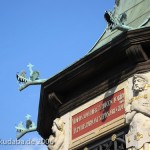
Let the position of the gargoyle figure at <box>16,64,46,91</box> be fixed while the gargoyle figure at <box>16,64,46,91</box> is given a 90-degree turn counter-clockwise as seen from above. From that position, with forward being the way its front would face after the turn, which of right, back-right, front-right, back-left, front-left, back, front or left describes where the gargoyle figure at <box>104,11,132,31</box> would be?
front-left

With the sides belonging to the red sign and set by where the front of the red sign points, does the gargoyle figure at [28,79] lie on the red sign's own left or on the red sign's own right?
on the red sign's own right

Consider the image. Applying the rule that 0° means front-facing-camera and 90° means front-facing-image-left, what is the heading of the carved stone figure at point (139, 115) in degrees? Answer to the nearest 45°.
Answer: approximately 45°

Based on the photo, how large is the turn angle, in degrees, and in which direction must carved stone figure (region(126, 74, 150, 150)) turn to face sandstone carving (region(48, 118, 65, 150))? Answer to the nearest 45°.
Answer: approximately 90° to its right

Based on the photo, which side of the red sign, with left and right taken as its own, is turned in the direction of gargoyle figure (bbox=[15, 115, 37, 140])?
right

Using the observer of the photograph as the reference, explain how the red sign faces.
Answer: facing the viewer and to the left of the viewer

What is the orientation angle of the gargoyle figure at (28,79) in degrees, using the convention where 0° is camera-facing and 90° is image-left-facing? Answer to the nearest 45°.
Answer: approximately 90°

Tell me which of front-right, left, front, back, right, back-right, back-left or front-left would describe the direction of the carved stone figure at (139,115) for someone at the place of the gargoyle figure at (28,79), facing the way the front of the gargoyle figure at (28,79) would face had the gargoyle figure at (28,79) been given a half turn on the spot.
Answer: front-right

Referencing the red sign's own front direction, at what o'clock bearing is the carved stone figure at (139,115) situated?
The carved stone figure is roughly at 9 o'clock from the red sign.

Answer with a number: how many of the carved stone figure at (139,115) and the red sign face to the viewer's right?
0

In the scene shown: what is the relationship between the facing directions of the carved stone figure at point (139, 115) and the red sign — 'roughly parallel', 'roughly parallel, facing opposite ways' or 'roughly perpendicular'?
roughly parallel
